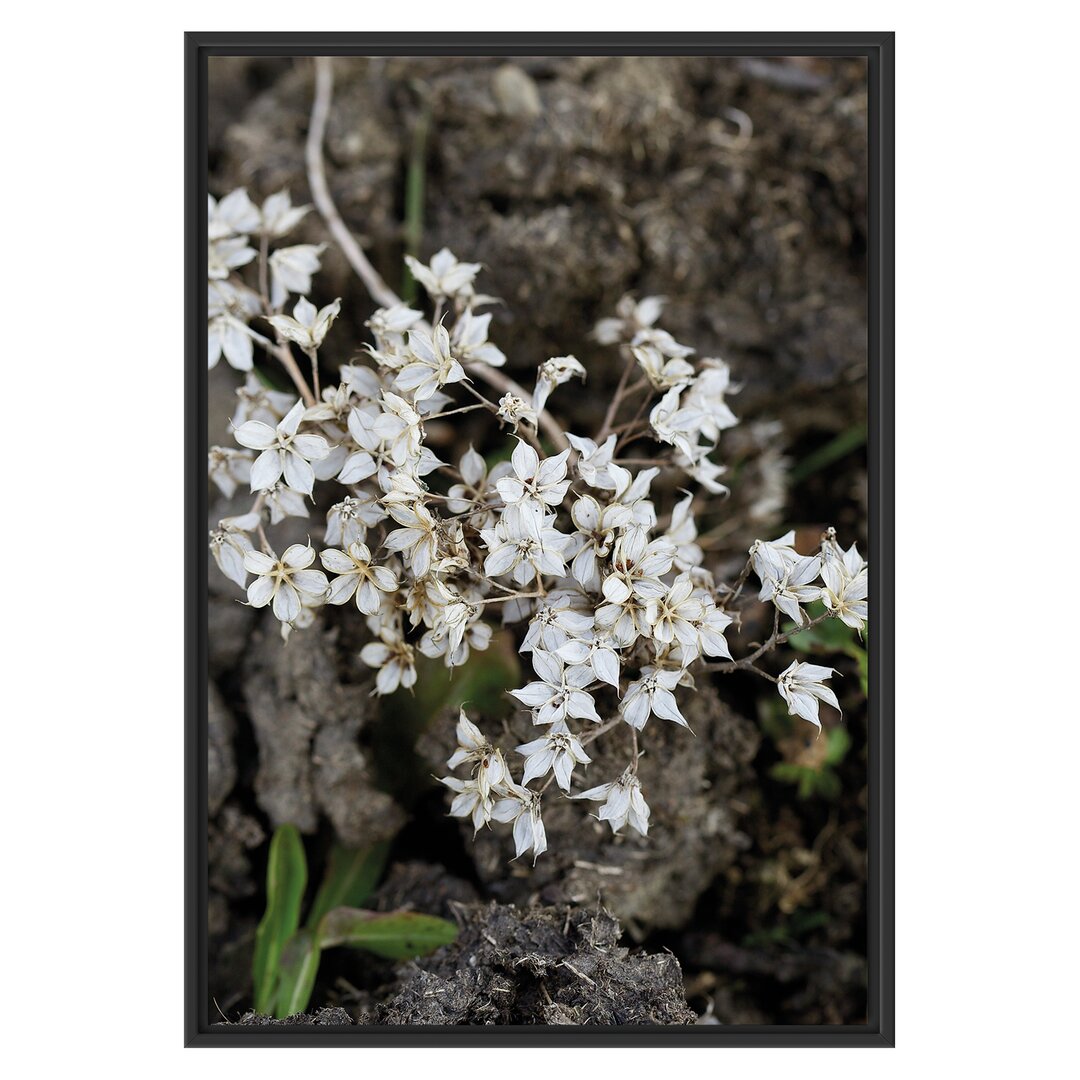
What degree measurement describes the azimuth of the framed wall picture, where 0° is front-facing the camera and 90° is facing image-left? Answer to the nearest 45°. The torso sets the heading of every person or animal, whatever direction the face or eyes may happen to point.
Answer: approximately 0°
